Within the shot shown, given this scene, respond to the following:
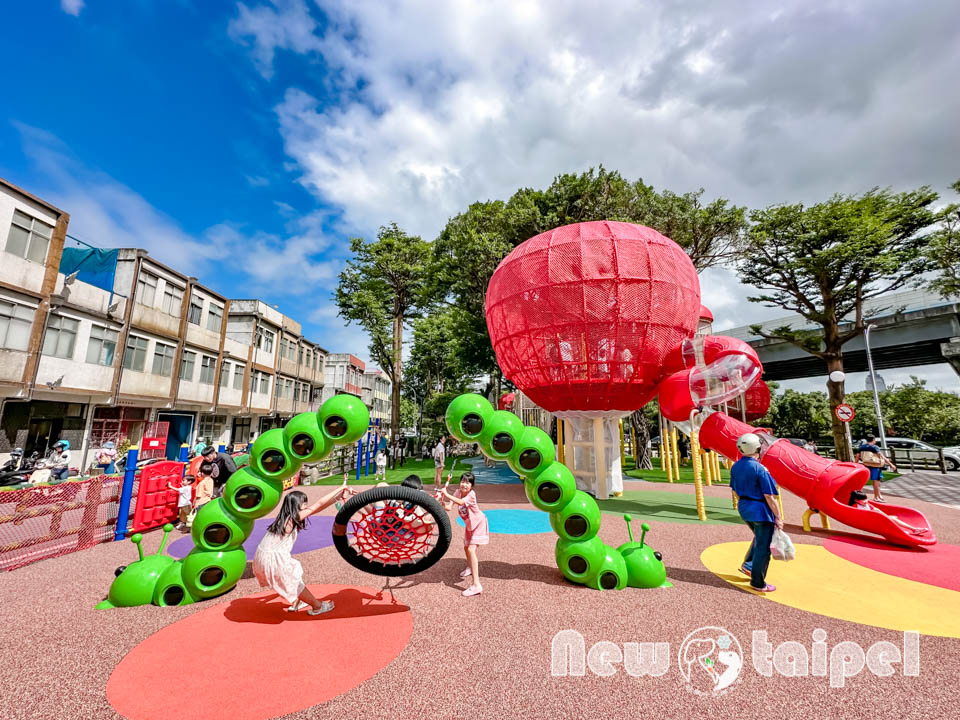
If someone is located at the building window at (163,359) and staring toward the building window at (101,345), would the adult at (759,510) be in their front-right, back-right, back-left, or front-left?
front-left

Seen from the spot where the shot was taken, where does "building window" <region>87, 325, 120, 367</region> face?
facing the viewer and to the right of the viewer

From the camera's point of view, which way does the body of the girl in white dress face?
to the viewer's right

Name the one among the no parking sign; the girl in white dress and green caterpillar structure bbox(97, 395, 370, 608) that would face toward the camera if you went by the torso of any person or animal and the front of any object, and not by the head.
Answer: the no parking sign

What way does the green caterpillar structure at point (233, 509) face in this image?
to the viewer's left

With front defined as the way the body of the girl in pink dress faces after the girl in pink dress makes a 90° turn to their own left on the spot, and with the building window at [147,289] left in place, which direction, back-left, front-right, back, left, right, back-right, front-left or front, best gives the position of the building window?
back

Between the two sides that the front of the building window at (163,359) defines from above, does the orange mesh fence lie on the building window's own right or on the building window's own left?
on the building window's own right

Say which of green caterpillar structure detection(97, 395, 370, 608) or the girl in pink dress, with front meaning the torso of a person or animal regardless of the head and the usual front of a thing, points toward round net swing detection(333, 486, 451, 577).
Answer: the girl in pink dress

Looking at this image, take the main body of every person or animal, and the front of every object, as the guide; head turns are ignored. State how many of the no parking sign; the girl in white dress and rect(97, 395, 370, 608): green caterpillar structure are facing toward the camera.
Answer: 1

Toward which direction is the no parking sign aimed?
toward the camera

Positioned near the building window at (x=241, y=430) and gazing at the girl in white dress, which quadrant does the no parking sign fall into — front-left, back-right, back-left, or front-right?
front-left

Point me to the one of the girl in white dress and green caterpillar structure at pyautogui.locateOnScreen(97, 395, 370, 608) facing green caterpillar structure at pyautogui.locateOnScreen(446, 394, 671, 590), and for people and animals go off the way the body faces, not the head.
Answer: the girl in white dress

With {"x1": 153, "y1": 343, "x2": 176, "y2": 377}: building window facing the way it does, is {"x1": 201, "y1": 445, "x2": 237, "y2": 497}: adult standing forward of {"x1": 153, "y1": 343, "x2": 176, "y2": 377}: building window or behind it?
forward

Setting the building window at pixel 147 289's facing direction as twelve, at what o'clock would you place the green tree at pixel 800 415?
The green tree is roughly at 11 o'clock from the building window.

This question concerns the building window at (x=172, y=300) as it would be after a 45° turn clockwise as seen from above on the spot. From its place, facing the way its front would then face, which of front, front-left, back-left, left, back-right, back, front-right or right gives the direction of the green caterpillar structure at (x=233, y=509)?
front

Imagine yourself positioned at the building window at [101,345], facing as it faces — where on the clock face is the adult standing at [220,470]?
The adult standing is roughly at 1 o'clock from the building window.

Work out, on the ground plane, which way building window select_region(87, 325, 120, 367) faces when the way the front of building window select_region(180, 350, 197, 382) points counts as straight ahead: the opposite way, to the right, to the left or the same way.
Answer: the same way

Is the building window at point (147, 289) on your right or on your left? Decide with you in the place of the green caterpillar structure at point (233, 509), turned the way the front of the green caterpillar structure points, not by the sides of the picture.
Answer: on your right

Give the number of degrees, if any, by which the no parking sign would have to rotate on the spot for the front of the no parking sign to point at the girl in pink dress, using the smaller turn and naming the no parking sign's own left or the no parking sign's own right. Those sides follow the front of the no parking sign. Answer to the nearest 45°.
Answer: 0° — it already faces them

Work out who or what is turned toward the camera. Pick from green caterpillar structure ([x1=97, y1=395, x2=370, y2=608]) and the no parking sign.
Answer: the no parking sign
